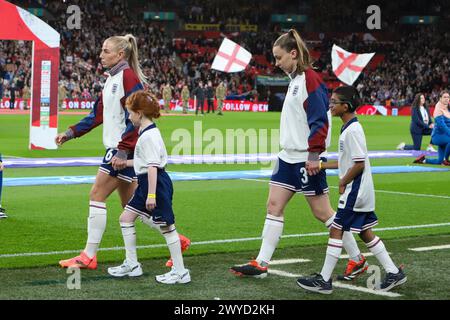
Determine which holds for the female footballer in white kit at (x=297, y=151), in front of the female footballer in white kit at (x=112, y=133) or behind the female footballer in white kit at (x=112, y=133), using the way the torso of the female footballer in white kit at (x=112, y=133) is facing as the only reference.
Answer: behind

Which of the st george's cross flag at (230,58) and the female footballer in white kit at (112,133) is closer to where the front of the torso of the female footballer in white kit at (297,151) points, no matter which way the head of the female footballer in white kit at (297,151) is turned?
the female footballer in white kit

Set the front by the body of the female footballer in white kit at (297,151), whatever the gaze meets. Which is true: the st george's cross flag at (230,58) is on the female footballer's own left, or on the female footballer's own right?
on the female footballer's own right

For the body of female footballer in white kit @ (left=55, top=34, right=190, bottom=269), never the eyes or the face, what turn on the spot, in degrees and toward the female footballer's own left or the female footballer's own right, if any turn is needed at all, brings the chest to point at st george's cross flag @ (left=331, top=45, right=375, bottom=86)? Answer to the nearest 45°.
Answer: approximately 90° to the female footballer's own right

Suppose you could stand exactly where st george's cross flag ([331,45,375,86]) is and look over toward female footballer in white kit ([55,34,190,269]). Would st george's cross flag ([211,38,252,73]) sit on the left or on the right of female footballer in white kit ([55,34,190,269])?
right

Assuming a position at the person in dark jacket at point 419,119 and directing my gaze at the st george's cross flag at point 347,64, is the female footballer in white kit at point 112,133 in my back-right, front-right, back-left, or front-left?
back-left

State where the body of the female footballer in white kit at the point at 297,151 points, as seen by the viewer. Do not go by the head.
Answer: to the viewer's left

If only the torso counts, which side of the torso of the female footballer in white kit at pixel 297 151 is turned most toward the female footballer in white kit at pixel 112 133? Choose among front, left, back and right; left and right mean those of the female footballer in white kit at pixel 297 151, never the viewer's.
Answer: front

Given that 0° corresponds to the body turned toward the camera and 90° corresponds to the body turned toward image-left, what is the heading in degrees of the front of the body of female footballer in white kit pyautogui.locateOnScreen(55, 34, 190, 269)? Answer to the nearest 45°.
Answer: approximately 90°
